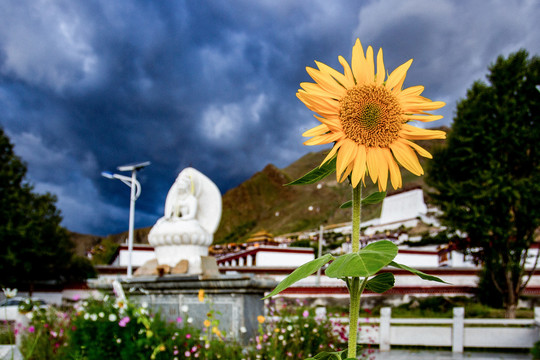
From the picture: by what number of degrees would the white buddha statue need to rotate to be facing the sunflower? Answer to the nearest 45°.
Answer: approximately 45° to its left

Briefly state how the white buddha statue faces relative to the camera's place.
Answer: facing the viewer and to the left of the viewer

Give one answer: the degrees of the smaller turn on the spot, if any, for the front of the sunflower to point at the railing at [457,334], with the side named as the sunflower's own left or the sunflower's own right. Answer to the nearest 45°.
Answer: approximately 180°

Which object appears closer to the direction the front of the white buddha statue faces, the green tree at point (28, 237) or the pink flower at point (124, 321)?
the pink flower

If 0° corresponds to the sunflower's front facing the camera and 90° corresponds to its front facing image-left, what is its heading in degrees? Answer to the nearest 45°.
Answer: approximately 0°

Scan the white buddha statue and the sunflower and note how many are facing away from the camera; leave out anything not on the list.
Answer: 0
